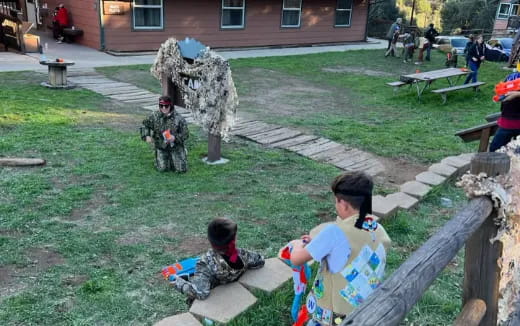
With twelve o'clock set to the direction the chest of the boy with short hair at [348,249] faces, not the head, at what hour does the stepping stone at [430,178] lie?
The stepping stone is roughly at 2 o'clock from the boy with short hair.

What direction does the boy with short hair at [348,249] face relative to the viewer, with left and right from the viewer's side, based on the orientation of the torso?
facing away from the viewer and to the left of the viewer

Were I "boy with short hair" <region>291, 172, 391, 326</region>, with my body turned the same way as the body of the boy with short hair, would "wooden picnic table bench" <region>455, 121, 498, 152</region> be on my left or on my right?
on my right

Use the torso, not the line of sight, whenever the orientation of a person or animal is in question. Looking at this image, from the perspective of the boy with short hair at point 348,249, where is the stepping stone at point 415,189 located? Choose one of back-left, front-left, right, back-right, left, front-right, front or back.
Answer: front-right

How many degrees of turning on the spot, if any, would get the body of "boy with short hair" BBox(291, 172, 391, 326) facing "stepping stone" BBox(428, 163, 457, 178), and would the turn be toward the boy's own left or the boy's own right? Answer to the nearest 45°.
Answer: approximately 45° to the boy's own right

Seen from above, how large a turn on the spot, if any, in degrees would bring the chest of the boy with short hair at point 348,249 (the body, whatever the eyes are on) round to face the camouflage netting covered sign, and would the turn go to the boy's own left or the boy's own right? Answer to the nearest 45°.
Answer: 0° — they already face it

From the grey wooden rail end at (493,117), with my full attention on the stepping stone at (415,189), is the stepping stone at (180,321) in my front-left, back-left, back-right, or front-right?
front-left

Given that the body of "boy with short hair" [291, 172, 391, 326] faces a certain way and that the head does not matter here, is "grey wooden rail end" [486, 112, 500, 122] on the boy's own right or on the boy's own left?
on the boy's own right

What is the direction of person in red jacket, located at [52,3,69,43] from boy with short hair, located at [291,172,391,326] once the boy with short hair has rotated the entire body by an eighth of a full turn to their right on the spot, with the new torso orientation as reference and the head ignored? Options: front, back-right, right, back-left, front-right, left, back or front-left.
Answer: front-left

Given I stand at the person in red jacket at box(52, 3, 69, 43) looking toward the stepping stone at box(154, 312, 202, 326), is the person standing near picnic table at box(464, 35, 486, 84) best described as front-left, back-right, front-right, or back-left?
front-left

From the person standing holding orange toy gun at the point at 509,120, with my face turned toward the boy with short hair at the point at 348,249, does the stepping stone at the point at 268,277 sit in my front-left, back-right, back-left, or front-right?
front-right

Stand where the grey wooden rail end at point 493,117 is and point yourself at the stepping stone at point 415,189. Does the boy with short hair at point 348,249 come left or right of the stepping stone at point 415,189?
left

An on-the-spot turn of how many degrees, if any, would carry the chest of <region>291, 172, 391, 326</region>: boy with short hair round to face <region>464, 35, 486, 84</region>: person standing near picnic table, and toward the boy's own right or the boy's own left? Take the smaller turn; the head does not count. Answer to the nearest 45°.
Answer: approximately 45° to the boy's own right

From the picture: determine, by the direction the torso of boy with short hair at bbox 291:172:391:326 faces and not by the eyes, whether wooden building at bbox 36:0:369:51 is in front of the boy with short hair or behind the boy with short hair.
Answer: in front

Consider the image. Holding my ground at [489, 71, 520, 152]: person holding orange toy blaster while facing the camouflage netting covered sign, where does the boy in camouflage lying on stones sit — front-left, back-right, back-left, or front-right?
front-left
